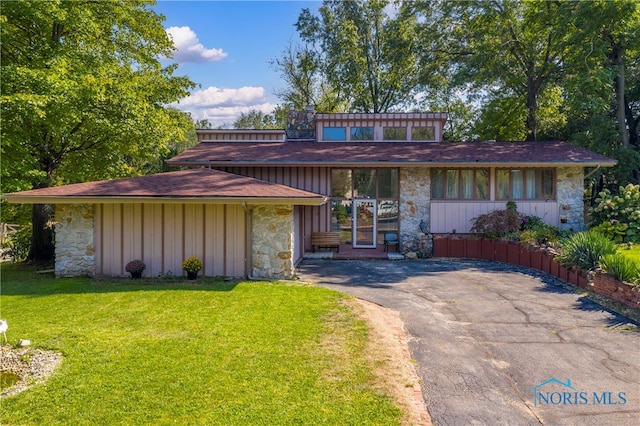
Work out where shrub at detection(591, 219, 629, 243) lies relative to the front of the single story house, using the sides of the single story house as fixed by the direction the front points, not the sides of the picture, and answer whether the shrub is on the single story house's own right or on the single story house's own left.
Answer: on the single story house's own left

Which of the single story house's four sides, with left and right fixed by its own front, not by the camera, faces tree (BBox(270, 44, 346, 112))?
back

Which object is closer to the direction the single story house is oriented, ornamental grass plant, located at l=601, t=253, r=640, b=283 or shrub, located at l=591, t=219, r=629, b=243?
the ornamental grass plant

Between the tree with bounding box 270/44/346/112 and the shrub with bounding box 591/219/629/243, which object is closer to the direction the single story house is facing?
the shrub

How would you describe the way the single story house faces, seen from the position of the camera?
facing the viewer

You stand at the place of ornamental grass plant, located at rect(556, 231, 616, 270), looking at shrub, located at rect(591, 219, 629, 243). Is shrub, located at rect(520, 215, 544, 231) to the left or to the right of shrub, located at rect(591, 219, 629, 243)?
left

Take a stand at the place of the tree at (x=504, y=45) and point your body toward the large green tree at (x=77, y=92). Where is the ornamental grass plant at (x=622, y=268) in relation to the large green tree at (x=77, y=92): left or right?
left

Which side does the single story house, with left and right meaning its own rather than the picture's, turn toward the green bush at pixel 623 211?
left

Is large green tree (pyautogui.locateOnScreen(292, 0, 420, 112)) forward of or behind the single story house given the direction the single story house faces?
behind
